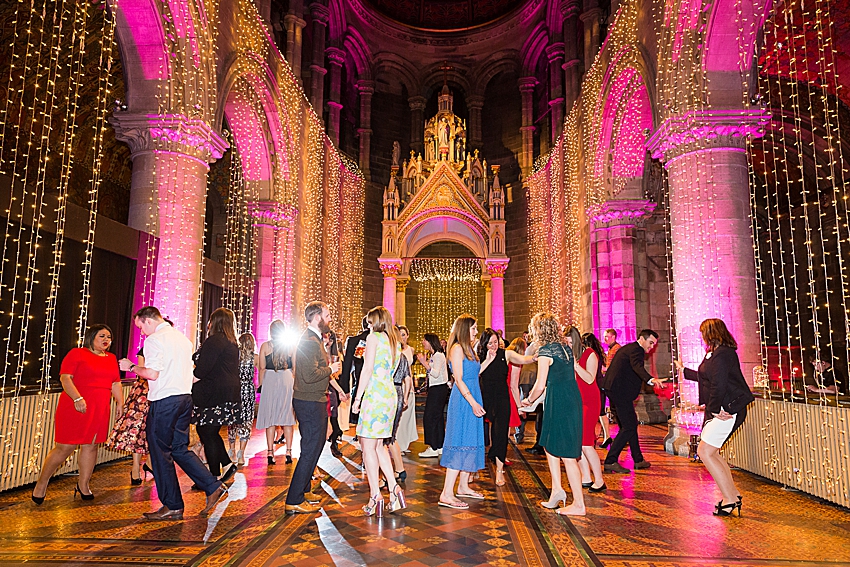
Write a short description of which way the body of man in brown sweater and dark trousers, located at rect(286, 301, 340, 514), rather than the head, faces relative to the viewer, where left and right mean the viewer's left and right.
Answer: facing to the right of the viewer

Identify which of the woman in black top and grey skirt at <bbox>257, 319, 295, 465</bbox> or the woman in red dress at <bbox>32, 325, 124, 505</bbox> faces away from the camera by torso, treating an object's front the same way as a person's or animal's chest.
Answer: the woman in black top and grey skirt

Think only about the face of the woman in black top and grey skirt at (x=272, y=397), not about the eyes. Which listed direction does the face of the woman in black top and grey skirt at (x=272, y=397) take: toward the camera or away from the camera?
away from the camera

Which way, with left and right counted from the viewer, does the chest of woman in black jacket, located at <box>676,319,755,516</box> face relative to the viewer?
facing to the left of the viewer

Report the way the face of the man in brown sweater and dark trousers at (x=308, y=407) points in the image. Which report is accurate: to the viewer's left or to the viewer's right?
to the viewer's right
